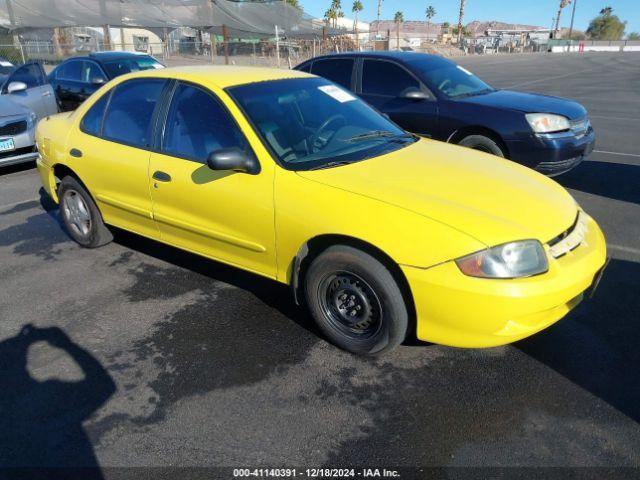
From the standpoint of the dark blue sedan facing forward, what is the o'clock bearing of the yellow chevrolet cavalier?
The yellow chevrolet cavalier is roughly at 2 o'clock from the dark blue sedan.

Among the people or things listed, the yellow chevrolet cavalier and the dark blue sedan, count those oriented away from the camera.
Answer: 0

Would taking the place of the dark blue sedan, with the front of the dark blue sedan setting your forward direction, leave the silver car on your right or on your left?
on your right

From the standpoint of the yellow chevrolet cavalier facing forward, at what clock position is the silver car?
The silver car is roughly at 6 o'clock from the yellow chevrolet cavalier.

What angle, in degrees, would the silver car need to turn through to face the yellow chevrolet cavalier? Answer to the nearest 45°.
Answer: approximately 45° to its left

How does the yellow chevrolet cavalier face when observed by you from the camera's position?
facing the viewer and to the right of the viewer

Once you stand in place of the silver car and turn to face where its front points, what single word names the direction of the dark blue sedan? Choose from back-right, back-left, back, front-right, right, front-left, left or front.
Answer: left

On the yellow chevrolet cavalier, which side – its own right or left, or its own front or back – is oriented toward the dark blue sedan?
left

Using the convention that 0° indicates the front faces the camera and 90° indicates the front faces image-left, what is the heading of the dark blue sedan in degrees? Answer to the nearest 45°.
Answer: approximately 315°

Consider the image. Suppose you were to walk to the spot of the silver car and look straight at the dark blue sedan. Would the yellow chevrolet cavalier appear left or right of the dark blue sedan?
right
